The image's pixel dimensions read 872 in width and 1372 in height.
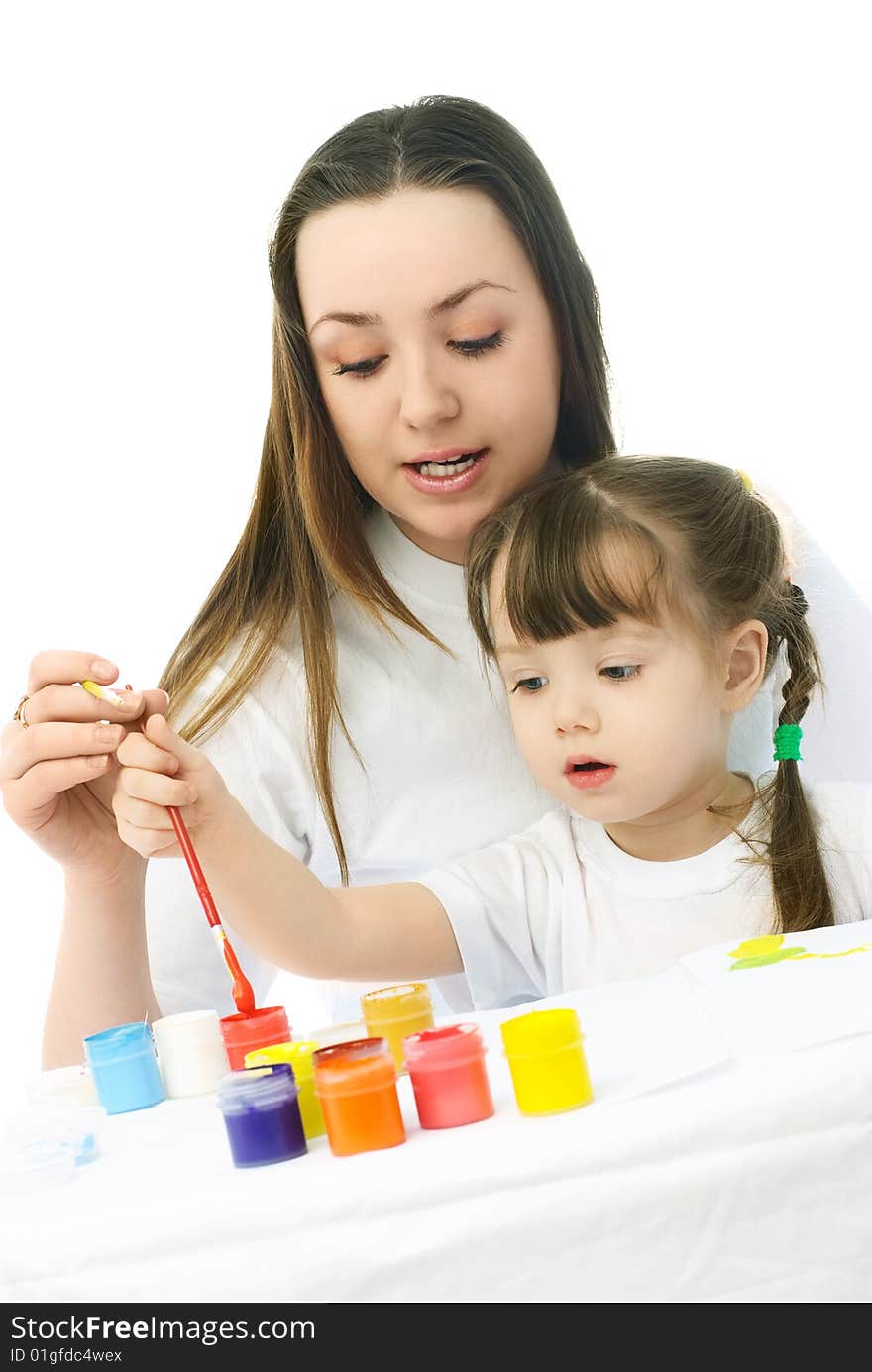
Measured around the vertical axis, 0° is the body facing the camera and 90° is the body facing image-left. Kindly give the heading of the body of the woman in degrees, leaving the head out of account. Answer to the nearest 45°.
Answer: approximately 0°

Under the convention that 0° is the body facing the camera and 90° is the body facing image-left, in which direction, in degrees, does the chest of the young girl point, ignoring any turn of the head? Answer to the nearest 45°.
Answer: approximately 45°

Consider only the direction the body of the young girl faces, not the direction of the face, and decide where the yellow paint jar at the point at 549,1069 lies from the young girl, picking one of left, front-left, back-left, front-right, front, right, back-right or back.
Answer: front-left

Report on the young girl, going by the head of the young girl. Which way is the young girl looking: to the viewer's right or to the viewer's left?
to the viewer's left

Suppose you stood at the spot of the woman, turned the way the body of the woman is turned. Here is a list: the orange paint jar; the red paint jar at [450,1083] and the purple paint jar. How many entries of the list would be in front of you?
3

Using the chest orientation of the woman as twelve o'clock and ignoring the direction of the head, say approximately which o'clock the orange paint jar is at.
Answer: The orange paint jar is roughly at 12 o'clock from the woman.

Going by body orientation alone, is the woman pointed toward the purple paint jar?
yes

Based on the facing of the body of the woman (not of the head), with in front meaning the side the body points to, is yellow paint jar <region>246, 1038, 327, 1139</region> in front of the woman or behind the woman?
in front
